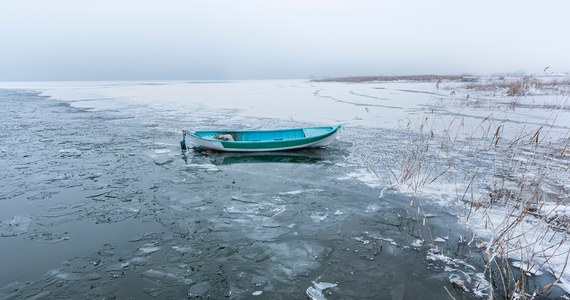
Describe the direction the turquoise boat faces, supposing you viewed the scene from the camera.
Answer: facing to the right of the viewer

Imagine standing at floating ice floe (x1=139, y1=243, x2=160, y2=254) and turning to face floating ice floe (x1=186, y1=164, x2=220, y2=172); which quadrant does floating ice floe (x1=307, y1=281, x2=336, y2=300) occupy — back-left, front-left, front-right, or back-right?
back-right

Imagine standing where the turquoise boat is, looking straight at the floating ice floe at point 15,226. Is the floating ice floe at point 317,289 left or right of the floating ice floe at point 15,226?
left

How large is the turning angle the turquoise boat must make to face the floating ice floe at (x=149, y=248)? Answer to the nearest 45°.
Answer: approximately 90° to its right

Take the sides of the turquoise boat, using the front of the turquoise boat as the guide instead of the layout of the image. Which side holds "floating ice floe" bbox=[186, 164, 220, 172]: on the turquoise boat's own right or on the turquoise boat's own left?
on the turquoise boat's own right

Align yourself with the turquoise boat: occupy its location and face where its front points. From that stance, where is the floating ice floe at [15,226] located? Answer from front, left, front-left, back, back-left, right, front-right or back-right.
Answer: back-right

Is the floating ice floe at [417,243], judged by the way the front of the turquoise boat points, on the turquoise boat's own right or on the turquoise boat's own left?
on the turquoise boat's own right

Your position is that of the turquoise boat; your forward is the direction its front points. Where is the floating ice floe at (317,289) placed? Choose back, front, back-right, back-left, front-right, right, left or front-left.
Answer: right
